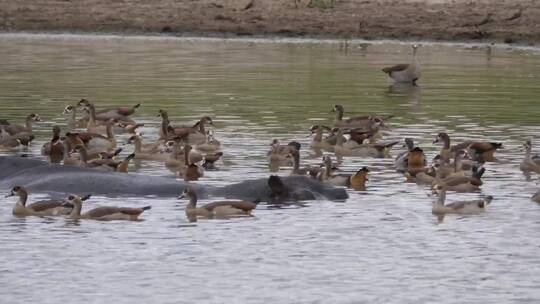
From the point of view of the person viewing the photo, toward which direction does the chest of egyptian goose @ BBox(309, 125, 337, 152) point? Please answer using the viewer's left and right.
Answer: facing to the left of the viewer

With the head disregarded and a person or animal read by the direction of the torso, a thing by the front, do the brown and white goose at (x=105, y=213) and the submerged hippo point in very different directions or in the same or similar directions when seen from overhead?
very different directions

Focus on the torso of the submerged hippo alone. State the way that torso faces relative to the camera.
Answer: to the viewer's right

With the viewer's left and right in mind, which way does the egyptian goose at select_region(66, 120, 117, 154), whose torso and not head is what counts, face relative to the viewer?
facing to the right of the viewer

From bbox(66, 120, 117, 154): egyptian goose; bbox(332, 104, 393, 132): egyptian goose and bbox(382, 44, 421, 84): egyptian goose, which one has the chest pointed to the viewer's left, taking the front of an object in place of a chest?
bbox(332, 104, 393, 132): egyptian goose

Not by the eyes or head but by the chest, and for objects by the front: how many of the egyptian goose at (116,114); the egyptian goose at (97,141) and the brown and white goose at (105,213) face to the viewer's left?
2

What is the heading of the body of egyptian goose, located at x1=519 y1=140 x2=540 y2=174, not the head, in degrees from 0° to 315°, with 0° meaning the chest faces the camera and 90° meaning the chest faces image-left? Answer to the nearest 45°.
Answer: approximately 45°

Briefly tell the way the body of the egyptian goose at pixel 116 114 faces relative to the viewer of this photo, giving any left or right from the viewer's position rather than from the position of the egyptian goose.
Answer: facing to the left of the viewer

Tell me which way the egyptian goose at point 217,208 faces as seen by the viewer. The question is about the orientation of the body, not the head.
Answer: to the viewer's left
